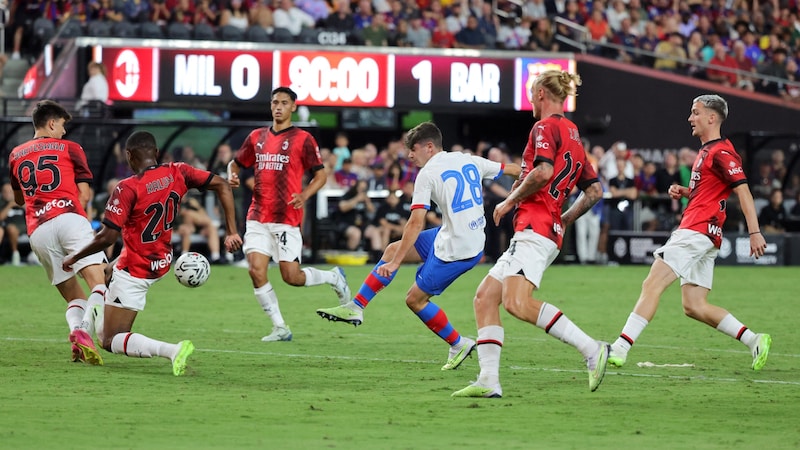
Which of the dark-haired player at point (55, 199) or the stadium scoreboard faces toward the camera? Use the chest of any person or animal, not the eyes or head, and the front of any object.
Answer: the stadium scoreboard

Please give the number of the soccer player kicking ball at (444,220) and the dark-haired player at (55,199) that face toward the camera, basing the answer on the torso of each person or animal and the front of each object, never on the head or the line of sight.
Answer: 0

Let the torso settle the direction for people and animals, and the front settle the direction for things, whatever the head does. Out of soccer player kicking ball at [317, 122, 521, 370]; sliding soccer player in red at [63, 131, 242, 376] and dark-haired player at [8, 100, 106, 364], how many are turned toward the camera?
0

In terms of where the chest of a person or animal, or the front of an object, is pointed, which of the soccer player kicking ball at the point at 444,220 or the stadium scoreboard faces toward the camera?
the stadium scoreboard

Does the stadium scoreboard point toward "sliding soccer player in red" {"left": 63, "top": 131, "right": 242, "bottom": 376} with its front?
yes

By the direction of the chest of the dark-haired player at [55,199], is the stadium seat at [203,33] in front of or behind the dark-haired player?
in front

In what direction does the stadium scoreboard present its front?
toward the camera

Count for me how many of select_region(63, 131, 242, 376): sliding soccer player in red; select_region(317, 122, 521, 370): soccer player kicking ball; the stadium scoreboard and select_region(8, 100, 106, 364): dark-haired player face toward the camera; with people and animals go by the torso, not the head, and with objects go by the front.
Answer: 1

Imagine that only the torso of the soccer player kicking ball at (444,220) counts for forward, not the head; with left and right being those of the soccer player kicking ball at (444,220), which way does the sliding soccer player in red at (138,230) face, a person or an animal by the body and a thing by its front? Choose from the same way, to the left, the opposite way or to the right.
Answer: the same way

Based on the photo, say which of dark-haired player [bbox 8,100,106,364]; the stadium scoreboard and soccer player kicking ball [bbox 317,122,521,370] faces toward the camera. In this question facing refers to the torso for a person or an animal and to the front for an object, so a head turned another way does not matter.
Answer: the stadium scoreboard

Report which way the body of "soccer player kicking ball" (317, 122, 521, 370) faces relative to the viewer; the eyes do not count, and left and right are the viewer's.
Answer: facing away from the viewer and to the left of the viewer

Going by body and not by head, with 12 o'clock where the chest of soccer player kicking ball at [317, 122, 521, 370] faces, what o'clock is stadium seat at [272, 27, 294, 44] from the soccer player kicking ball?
The stadium seat is roughly at 1 o'clock from the soccer player kicking ball.

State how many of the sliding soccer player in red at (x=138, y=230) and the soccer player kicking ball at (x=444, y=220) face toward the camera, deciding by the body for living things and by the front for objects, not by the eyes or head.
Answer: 0

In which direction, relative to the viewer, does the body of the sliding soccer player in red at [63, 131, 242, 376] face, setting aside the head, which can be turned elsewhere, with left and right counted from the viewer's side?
facing away from the viewer and to the left of the viewer

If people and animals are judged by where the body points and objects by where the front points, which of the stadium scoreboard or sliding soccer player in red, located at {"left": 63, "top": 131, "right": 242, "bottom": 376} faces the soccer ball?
the stadium scoreboard

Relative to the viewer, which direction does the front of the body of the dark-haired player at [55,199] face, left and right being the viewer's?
facing away from the viewer and to the right of the viewer

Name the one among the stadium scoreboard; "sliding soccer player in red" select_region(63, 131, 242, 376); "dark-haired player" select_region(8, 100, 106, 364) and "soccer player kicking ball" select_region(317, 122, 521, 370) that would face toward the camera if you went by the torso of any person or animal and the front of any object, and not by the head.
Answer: the stadium scoreboard

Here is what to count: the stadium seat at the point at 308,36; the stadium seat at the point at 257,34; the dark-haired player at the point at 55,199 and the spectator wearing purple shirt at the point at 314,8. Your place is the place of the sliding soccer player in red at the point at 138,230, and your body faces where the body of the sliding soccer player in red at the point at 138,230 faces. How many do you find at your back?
0
